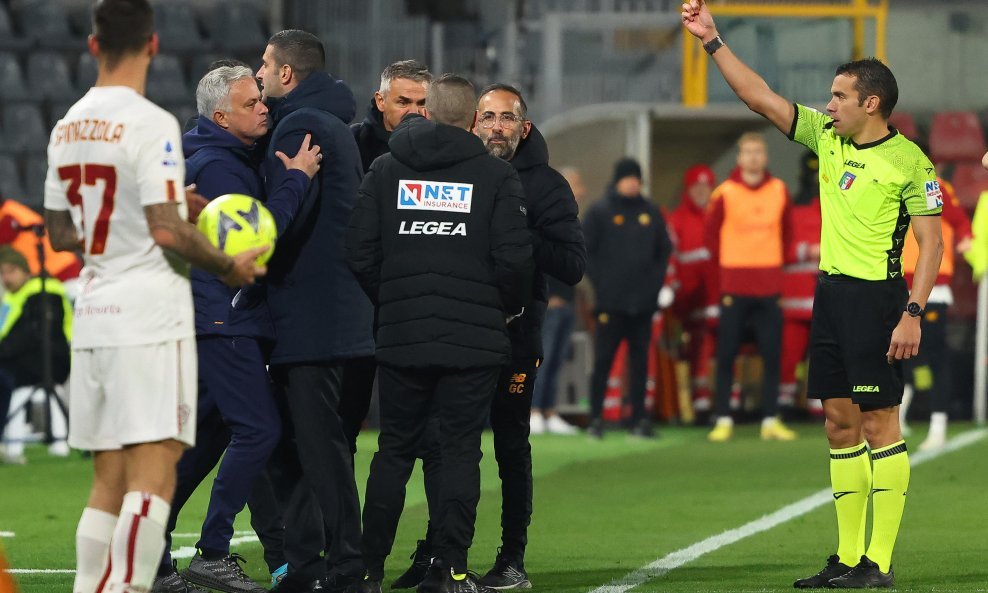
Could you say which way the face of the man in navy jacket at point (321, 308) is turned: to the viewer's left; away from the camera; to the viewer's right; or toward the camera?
to the viewer's left

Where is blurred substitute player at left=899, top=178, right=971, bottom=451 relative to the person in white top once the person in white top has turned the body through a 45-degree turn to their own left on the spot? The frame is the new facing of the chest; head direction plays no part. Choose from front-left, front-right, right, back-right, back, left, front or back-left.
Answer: front-right

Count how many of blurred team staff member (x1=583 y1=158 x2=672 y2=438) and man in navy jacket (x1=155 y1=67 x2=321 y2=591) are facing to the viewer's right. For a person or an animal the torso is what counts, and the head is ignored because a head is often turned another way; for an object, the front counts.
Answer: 1

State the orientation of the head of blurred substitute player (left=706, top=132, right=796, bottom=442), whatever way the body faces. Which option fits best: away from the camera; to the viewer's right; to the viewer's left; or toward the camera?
toward the camera

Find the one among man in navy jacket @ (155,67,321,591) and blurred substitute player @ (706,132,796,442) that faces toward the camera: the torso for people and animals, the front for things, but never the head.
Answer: the blurred substitute player

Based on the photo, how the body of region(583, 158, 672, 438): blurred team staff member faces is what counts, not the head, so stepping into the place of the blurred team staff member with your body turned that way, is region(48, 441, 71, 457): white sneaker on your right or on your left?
on your right

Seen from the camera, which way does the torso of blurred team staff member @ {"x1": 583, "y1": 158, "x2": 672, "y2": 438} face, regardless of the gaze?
toward the camera

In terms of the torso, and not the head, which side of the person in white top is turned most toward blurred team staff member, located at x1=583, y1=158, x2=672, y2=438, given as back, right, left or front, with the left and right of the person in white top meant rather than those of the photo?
front

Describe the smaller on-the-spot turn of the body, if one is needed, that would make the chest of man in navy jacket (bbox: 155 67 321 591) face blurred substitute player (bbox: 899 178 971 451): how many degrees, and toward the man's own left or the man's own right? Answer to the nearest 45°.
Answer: approximately 45° to the man's own left

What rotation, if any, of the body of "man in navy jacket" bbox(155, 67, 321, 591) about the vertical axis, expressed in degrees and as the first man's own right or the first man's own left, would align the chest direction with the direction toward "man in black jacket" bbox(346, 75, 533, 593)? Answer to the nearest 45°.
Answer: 0° — they already face them

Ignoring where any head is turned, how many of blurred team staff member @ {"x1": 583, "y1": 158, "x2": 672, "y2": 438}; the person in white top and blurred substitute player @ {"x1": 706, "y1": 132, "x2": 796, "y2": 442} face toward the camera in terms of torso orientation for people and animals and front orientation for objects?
2

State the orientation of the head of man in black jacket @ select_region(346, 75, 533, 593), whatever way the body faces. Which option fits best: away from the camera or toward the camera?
away from the camera

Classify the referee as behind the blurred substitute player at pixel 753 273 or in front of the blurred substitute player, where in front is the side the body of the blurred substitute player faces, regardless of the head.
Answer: in front

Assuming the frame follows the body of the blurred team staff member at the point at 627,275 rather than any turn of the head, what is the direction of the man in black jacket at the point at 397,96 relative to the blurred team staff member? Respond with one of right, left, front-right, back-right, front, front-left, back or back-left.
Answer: front

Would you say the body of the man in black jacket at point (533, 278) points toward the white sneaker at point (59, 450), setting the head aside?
no

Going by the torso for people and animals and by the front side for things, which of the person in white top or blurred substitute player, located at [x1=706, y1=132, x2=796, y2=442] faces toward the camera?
the blurred substitute player
